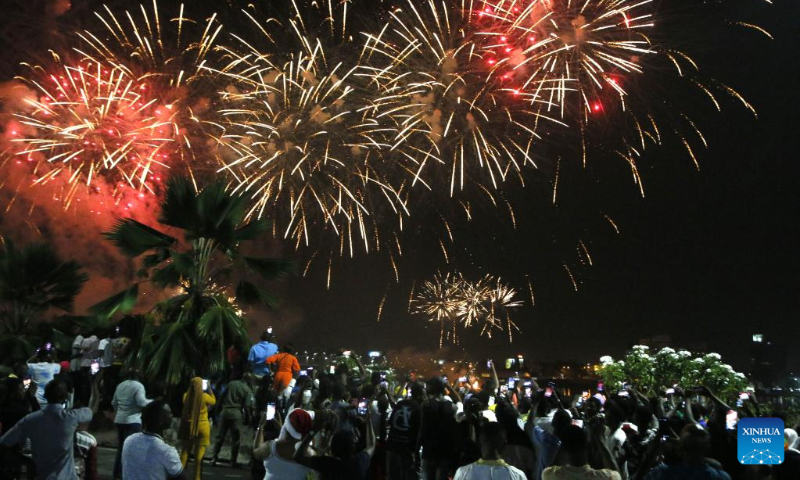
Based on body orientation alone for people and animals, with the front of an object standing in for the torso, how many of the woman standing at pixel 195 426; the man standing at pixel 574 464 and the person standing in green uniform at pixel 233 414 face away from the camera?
3

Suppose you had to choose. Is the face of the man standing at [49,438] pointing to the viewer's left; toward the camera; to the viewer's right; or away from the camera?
away from the camera

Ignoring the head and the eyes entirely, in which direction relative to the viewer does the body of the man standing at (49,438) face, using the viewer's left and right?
facing away from the viewer

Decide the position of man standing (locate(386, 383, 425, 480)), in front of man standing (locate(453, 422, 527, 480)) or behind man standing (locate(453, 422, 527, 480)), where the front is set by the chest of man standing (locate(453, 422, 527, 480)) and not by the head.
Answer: in front

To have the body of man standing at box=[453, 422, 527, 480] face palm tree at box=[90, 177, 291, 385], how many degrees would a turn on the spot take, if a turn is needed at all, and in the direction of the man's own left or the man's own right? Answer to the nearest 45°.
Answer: approximately 45° to the man's own left

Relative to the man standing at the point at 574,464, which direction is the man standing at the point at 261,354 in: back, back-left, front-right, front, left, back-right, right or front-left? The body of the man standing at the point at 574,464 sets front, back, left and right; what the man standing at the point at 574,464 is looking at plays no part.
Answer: front-left

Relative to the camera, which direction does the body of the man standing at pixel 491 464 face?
away from the camera

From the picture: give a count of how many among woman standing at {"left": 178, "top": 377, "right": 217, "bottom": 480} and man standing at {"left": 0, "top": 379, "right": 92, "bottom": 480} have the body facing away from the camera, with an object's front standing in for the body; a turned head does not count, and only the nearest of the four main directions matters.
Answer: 2

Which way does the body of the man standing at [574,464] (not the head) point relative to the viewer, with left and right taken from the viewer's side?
facing away from the viewer

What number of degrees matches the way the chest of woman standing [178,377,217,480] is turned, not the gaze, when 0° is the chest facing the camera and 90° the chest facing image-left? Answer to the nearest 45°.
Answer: approximately 180°

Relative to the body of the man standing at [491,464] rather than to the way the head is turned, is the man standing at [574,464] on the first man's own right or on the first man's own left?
on the first man's own right

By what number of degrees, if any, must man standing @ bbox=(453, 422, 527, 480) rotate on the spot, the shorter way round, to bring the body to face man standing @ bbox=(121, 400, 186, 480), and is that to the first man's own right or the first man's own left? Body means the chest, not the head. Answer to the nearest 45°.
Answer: approximately 90° to the first man's own left

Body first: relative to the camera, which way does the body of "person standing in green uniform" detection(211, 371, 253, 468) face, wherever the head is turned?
away from the camera

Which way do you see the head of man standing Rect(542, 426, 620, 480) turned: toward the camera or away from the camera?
away from the camera
